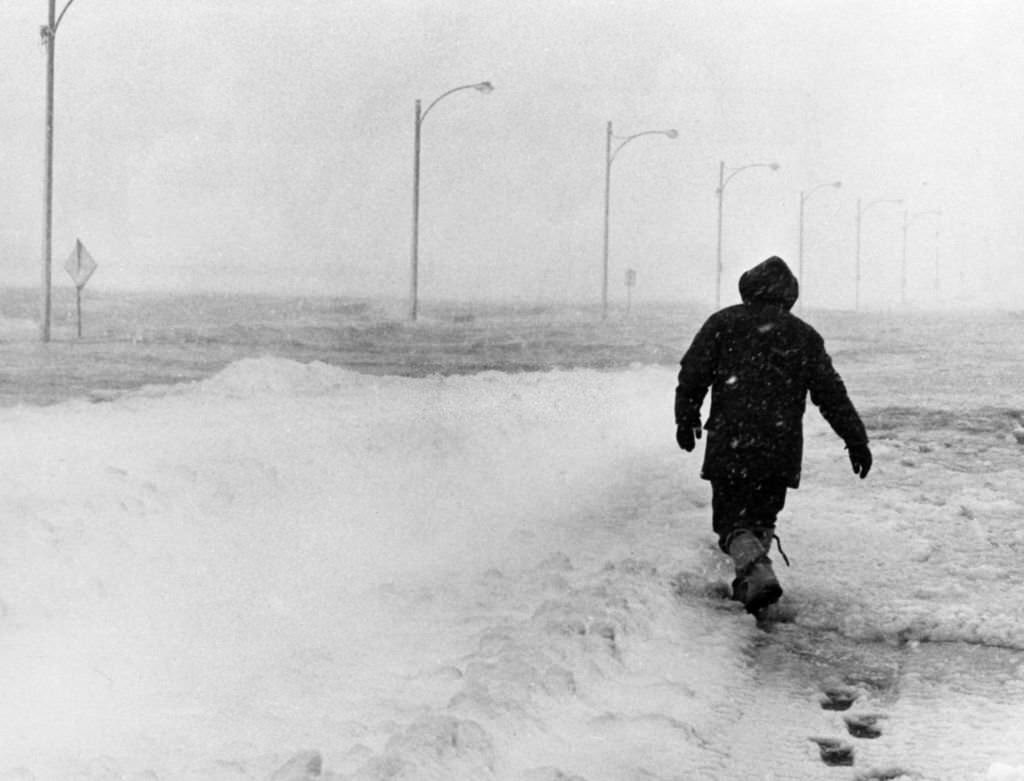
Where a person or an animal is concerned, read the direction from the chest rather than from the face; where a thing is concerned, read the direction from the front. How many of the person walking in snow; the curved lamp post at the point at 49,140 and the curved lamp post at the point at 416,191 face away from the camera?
1

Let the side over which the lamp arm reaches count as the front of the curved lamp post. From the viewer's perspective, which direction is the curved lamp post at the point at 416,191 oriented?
to the viewer's right

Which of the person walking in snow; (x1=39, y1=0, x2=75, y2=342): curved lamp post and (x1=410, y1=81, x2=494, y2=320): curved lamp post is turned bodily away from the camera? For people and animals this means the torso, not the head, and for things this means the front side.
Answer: the person walking in snow

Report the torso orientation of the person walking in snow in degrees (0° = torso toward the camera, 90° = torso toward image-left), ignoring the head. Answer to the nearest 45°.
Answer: approximately 180°

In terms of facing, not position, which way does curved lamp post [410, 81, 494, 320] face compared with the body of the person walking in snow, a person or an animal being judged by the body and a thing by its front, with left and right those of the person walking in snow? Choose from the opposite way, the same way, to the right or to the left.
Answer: to the right

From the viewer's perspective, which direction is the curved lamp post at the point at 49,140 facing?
to the viewer's right

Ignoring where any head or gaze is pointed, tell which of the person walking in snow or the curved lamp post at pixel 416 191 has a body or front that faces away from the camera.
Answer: the person walking in snow
